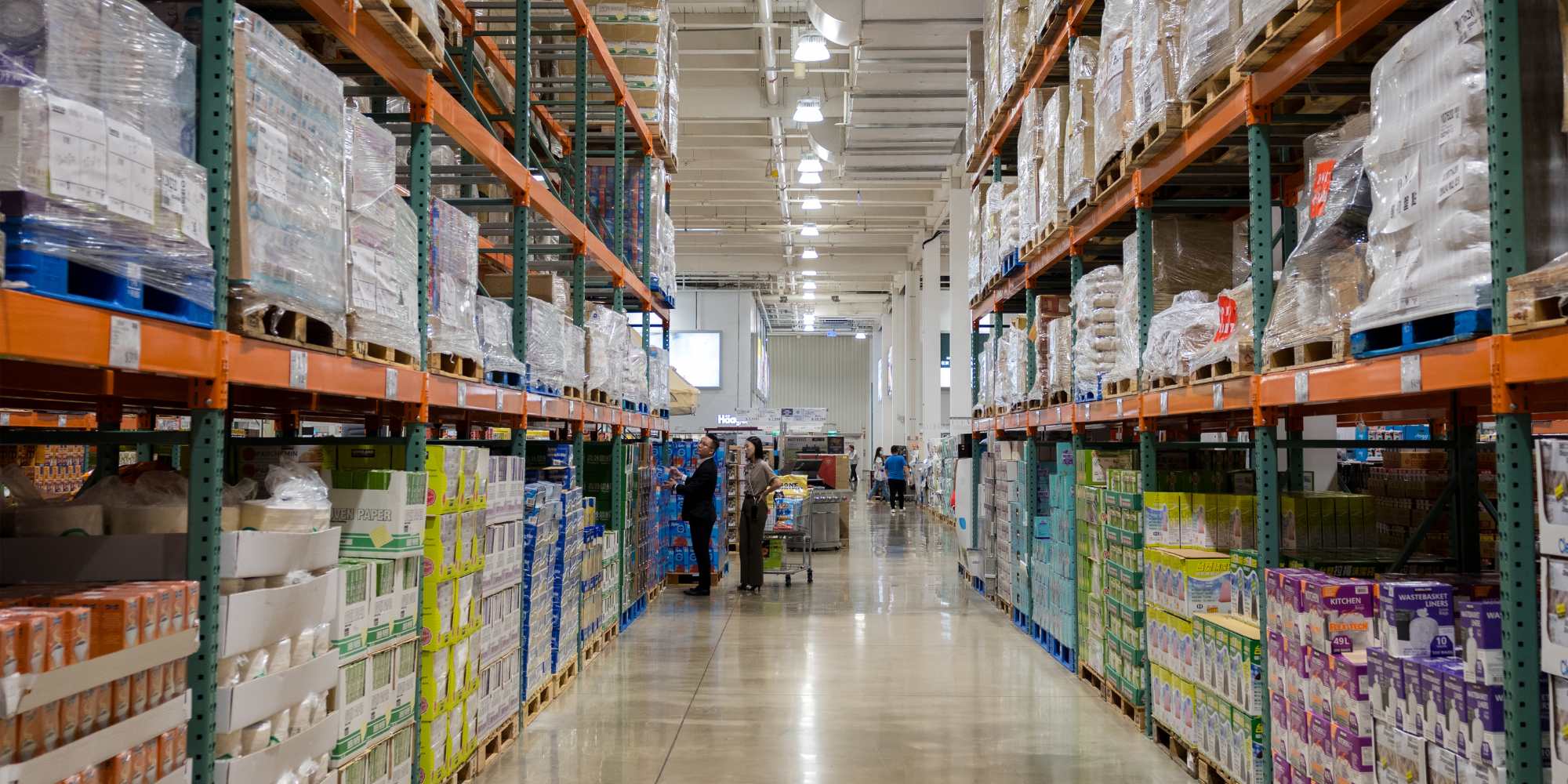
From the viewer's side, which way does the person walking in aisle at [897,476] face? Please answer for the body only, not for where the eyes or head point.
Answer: away from the camera

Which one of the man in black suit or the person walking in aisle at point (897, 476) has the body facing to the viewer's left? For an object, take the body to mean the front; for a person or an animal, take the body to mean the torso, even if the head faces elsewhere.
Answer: the man in black suit

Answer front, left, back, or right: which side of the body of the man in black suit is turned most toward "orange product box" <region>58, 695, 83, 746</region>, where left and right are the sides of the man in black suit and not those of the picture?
left

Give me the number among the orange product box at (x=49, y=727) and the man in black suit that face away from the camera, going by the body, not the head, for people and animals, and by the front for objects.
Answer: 0

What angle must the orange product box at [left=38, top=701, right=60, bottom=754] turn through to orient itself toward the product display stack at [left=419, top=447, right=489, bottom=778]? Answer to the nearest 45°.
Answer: approximately 90° to its left

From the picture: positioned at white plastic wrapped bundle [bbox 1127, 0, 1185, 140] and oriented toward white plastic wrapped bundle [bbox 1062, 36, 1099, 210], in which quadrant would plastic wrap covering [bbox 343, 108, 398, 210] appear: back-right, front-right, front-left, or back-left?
back-left

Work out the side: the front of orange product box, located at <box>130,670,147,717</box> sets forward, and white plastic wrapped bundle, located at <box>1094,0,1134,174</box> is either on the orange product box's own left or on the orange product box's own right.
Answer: on the orange product box's own left

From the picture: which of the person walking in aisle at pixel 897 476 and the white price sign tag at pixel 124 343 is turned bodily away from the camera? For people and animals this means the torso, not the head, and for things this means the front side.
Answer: the person walking in aisle

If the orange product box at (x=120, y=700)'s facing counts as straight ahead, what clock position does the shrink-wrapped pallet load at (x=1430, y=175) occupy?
The shrink-wrapped pallet load is roughly at 11 o'clock from the orange product box.

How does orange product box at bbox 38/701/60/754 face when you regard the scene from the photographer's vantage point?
facing the viewer and to the right of the viewer

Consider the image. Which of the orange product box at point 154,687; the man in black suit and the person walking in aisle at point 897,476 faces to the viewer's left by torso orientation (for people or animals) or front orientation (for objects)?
the man in black suit

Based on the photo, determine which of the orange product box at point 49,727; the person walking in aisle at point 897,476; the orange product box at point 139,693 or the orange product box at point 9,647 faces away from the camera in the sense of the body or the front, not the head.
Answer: the person walking in aisle

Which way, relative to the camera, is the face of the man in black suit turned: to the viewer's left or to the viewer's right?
to the viewer's left
